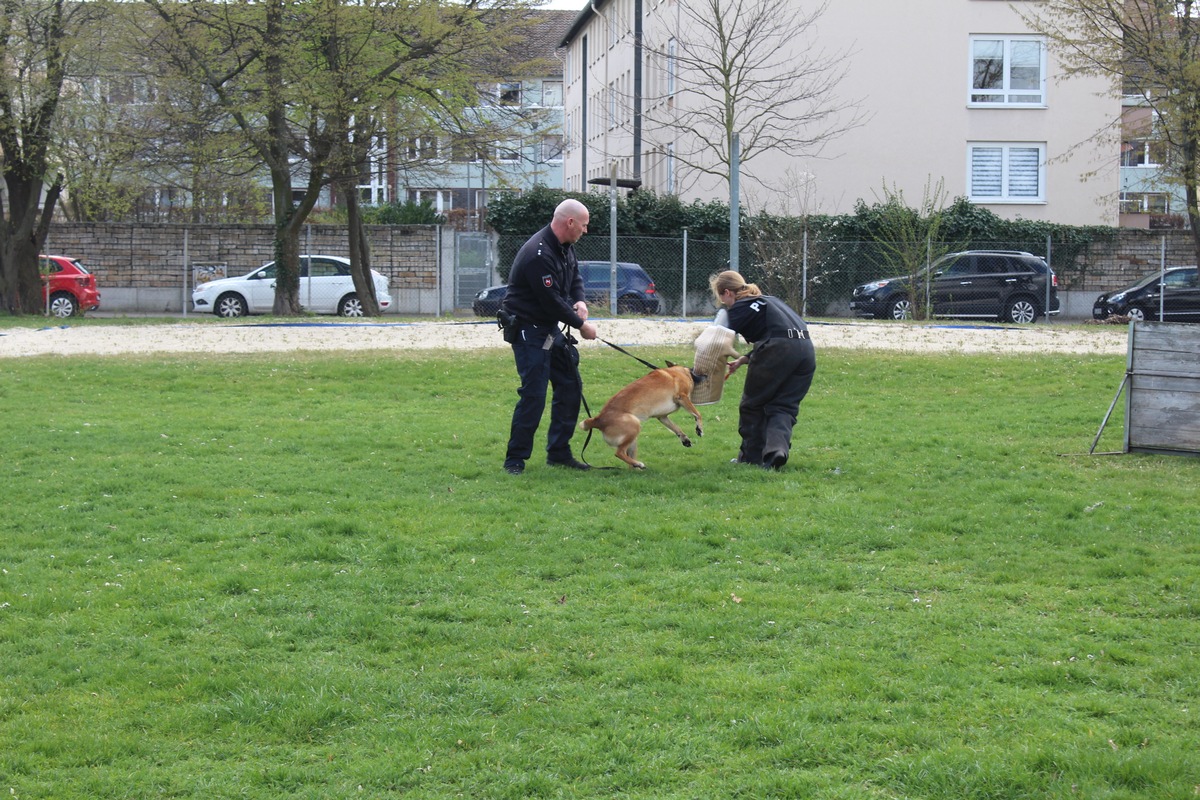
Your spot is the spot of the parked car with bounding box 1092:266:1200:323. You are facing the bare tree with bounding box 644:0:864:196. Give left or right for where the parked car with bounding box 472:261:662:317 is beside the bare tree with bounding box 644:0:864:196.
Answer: left

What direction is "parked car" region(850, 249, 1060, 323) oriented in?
to the viewer's left

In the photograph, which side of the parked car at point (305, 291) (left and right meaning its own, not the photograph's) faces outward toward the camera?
left

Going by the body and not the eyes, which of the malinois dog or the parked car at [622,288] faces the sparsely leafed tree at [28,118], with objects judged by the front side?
the parked car

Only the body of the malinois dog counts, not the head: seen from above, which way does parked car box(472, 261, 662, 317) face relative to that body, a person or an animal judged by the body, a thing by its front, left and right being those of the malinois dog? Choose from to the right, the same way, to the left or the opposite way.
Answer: the opposite way

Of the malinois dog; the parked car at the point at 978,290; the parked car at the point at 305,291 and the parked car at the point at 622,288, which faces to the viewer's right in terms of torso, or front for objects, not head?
the malinois dog

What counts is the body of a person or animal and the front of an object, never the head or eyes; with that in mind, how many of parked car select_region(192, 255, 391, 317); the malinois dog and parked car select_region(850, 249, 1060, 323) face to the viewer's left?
2

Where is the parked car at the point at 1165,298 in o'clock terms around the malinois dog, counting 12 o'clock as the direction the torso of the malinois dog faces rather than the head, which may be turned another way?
The parked car is roughly at 10 o'clock from the malinois dog.

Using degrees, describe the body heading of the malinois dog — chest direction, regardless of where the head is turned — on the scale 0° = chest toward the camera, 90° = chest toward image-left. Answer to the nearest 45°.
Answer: approximately 270°

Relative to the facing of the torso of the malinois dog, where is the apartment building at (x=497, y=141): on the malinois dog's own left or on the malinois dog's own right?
on the malinois dog's own left

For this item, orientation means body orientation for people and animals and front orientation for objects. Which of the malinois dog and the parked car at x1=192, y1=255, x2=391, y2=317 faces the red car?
the parked car

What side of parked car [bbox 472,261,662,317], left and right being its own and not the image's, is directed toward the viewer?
left

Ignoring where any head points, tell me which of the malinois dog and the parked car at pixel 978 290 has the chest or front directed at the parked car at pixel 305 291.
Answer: the parked car at pixel 978 290
